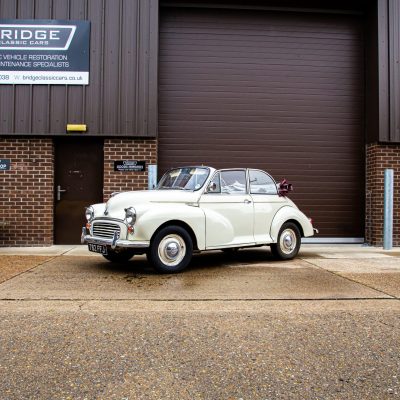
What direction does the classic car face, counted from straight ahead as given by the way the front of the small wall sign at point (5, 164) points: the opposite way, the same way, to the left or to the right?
to the right

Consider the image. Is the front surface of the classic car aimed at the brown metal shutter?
no

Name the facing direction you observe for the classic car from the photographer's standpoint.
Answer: facing the viewer and to the left of the viewer

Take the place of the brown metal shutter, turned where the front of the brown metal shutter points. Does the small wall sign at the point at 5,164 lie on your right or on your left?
on your right

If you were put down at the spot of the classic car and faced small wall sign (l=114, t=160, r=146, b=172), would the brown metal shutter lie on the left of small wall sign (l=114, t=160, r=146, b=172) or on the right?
right

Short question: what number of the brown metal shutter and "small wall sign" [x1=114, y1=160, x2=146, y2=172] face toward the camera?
2

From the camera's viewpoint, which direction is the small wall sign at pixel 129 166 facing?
toward the camera

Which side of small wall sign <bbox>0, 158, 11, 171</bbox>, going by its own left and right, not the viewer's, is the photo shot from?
front

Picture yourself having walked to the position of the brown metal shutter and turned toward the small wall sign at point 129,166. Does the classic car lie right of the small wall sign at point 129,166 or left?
left

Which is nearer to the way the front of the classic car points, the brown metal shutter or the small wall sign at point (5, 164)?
the small wall sign

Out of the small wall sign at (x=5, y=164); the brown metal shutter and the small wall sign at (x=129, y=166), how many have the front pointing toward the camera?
3

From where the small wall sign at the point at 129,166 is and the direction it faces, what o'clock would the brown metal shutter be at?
The brown metal shutter is roughly at 9 o'clock from the small wall sign.

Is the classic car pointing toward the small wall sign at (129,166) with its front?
no

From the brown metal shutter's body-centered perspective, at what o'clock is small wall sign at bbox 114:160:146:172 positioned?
The small wall sign is roughly at 2 o'clock from the brown metal shutter.

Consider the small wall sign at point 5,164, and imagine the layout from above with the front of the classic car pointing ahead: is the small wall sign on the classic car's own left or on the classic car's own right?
on the classic car's own right

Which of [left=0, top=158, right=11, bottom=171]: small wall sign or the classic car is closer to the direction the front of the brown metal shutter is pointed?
the classic car

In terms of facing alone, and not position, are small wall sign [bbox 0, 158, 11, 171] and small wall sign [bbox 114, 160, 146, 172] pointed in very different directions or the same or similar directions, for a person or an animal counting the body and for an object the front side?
same or similar directions

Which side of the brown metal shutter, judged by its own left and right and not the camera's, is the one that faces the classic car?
front
